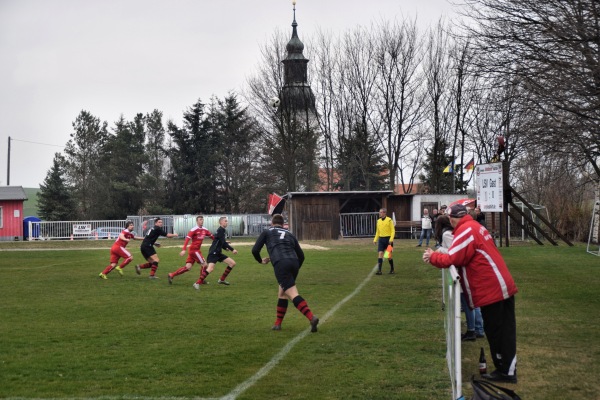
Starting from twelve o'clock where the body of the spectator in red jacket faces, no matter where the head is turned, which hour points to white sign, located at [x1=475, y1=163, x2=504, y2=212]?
The white sign is roughly at 3 o'clock from the spectator in red jacket.

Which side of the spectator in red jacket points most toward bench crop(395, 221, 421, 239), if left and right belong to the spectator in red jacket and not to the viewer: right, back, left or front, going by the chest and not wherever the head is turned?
right

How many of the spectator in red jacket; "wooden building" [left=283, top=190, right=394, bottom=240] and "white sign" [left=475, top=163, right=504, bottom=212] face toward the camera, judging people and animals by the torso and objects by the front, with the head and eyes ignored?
2

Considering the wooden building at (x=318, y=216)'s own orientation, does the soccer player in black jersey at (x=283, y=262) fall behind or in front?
in front

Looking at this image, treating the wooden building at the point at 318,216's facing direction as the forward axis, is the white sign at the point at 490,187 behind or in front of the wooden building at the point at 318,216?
in front

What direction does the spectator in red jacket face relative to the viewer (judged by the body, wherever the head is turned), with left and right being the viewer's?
facing to the left of the viewer

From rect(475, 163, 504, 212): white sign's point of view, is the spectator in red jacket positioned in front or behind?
in front

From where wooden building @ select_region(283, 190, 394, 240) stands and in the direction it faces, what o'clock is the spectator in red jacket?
The spectator in red jacket is roughly at 12 o'clock from the wooden building.
